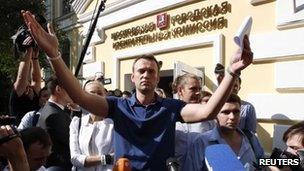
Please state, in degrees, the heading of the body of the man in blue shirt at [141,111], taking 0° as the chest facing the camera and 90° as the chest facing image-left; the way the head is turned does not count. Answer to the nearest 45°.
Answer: approximately 0°

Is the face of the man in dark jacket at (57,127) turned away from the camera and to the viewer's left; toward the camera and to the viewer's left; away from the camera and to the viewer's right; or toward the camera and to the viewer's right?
away from the camera and to the viewer's right

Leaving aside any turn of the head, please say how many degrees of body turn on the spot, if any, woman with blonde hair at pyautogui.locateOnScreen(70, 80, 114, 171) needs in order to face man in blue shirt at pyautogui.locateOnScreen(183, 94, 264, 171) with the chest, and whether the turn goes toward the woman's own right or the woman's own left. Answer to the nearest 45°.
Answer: approximately 45° to the woman's own left

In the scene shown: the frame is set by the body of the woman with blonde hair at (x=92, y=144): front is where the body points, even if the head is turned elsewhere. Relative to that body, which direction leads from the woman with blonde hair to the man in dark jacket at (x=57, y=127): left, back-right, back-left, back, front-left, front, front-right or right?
back-right

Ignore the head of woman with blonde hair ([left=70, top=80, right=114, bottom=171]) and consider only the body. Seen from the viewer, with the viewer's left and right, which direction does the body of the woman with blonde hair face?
facing the viewer

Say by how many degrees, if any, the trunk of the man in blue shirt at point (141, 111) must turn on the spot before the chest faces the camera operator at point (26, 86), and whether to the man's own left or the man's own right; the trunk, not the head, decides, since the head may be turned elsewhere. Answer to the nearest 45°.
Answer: approximately 135° to the man's own right

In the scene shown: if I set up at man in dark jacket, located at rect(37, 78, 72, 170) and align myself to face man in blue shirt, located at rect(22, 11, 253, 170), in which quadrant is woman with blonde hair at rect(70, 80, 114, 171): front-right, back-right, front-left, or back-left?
front-left

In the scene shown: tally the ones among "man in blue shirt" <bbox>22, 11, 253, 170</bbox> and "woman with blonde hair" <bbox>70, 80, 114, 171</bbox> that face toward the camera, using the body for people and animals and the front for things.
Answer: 2
